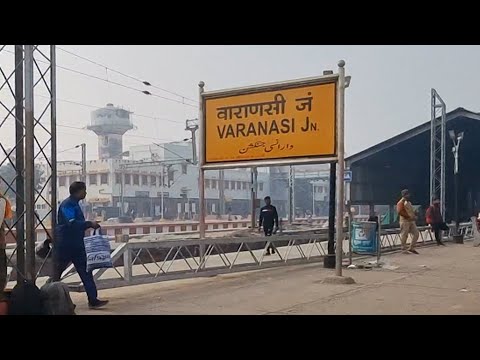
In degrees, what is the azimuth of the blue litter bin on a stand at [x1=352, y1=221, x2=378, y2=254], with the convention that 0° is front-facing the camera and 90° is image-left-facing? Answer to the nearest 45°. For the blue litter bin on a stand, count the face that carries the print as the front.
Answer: approximately 0°

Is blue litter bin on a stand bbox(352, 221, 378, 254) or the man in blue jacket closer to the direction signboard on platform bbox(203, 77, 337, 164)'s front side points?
the man in blue jacket

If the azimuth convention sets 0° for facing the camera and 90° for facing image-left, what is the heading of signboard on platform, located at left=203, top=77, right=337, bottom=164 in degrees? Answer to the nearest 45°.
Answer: approximately 45°

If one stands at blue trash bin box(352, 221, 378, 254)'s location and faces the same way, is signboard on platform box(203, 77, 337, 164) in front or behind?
in front
